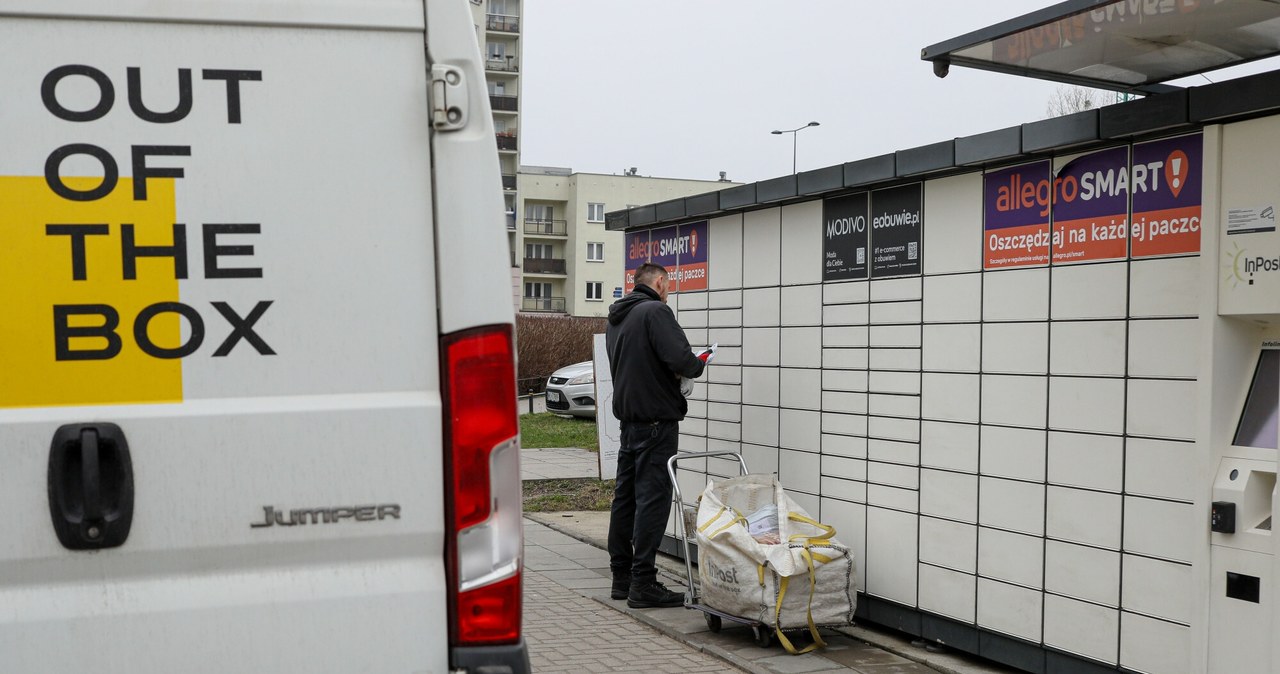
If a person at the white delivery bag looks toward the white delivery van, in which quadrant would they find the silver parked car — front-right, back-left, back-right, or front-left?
back-right

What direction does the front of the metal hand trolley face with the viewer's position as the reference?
facing the viewer and to the right of the viewer

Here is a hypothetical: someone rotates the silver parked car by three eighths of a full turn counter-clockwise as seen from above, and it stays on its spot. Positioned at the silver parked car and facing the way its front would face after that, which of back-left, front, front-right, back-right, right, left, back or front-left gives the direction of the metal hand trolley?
right

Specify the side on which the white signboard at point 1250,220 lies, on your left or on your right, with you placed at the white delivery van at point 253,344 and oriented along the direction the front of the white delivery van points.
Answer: on your right

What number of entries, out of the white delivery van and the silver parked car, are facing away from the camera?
1

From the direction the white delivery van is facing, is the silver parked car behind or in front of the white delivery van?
in front

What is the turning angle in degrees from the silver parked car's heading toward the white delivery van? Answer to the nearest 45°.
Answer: approximately 45° to its left

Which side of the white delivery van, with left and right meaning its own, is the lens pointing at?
back

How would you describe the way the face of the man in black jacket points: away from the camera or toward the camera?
away from the camera

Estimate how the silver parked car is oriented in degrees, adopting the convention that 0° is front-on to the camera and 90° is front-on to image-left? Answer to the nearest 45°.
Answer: approximately 45°
